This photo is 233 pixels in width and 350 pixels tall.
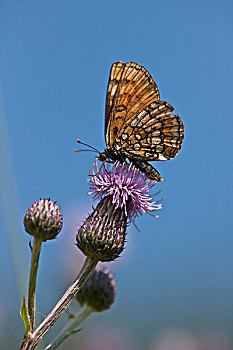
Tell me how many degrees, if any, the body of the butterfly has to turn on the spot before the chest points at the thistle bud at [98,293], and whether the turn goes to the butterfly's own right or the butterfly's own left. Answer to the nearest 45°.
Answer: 0° — it already faces it

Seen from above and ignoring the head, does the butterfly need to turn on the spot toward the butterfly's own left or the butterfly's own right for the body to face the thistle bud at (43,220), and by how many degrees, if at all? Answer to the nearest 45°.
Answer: approximately 45° to the butterfly's own left

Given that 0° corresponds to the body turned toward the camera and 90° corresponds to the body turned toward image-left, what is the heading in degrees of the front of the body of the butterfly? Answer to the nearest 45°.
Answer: approximately 90°
